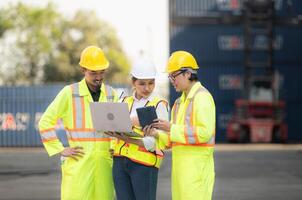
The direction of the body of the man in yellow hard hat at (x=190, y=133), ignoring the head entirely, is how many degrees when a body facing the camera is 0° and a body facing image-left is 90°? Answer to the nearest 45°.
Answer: approximately 45°

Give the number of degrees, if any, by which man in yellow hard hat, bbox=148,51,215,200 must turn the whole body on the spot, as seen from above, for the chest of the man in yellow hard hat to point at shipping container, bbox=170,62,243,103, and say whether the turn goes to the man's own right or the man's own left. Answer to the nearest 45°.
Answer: approximately 135° to the man's own right

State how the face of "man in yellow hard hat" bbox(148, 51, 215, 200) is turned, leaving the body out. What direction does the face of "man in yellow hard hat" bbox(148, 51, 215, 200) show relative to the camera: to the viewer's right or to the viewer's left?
to the viewer's left

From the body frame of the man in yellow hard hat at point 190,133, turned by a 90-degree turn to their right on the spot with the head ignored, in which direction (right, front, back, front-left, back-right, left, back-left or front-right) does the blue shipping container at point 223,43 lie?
front-right

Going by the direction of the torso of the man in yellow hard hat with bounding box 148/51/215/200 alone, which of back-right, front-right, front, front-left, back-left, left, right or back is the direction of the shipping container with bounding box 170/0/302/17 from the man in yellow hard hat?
back-right
